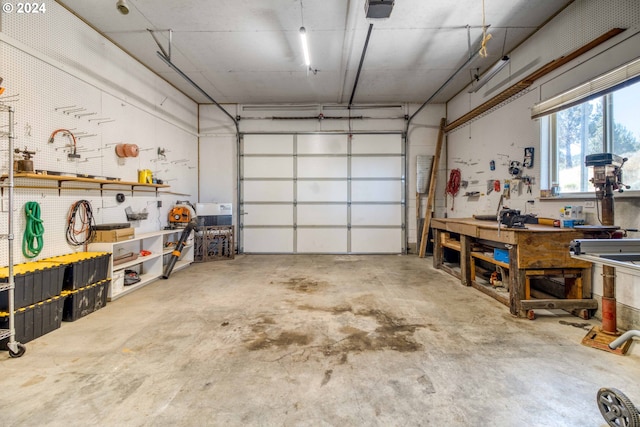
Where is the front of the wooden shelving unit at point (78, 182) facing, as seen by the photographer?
facing the viewer and to the right of the viewer

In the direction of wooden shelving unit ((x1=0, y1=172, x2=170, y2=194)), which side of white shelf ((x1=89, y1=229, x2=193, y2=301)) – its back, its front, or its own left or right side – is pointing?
right

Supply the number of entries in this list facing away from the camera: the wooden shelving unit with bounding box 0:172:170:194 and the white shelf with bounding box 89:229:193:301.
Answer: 0

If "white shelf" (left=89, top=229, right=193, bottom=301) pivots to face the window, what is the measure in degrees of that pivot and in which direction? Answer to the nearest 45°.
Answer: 0° — it already faces it

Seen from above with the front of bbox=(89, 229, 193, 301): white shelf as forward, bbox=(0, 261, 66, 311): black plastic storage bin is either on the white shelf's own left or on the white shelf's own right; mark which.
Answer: on the white shelf's own right

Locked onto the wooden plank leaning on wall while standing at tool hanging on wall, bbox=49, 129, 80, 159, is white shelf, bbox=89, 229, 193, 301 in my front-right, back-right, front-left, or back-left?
front-left

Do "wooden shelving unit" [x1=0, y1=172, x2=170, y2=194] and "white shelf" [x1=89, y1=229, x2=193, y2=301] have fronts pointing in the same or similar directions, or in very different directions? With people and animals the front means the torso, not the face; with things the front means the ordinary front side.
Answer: same or similar directions

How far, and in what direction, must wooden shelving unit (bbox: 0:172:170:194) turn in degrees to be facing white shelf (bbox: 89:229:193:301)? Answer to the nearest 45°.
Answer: approximately 90° to its left

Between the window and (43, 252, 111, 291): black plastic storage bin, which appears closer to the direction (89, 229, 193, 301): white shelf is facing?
the window

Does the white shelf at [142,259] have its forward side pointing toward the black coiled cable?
no

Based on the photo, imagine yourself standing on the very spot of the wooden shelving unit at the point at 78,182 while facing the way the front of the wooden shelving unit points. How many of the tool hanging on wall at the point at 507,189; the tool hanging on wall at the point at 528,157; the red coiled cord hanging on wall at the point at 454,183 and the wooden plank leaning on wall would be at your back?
0

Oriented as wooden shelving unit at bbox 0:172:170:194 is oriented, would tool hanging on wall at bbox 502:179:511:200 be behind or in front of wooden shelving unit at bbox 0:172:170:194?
in front

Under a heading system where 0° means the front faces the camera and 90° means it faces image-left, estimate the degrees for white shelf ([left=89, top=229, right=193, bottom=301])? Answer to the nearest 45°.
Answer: approximately 315°

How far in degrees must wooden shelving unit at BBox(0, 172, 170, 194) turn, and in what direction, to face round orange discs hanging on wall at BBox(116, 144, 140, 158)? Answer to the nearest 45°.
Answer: approximately 90° to its left
